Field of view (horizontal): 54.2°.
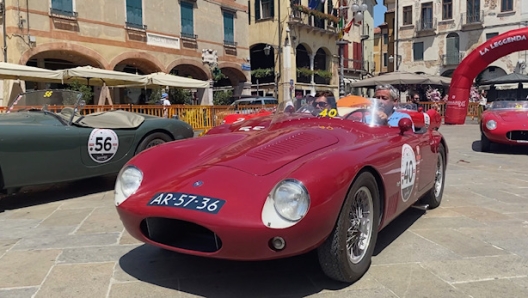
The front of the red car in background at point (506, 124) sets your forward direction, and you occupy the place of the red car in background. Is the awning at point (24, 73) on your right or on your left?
on your right

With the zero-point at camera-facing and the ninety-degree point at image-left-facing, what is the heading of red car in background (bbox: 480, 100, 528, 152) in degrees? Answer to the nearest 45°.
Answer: approximately 315°

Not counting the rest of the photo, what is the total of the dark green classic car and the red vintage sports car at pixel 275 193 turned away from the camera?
0

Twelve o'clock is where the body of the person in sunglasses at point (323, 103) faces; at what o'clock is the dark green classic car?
The dark green classic car is roughly at 2 o'clock from the person in sunglasses.

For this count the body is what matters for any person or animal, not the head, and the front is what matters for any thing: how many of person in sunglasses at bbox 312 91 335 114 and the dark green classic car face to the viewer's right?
0

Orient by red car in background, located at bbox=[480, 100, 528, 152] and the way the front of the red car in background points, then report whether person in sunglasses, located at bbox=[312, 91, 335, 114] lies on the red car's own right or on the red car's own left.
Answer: on the red car's own right

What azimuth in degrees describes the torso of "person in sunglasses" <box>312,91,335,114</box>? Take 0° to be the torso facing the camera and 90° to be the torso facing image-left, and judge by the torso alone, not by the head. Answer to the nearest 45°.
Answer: approximately 45°

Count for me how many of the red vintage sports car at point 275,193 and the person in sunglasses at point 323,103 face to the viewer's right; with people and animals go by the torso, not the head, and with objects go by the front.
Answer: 0

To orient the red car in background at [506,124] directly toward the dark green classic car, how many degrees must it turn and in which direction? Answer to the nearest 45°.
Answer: approximately 90° to its right

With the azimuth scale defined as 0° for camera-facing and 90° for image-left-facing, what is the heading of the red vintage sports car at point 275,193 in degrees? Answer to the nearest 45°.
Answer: approximately 45°
